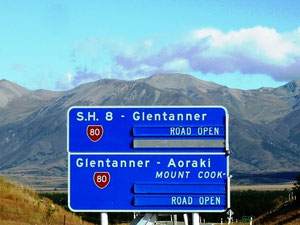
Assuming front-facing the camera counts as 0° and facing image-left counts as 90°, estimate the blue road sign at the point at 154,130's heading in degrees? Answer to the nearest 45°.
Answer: approximately 0°
